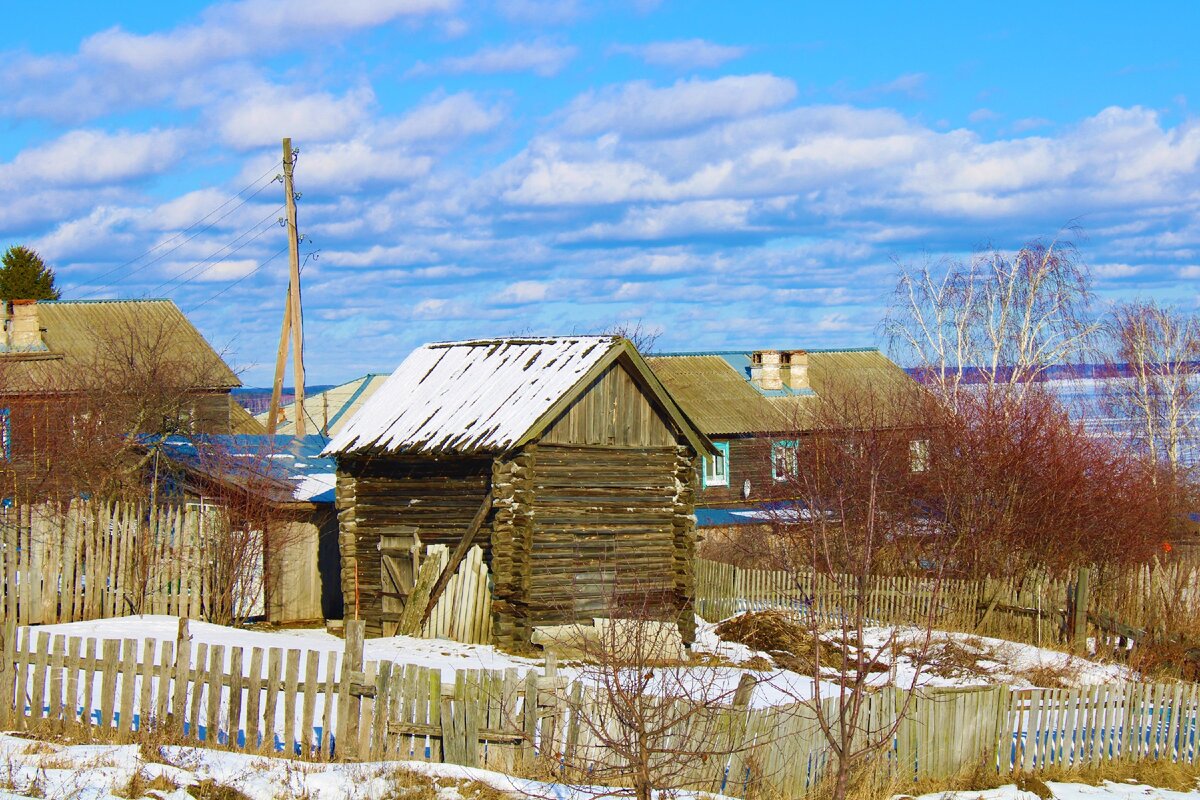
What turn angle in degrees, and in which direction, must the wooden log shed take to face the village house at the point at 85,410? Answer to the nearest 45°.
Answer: approximately 90° to its right

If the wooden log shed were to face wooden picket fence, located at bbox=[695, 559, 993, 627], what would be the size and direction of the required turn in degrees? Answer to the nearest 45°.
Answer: approximately 180°

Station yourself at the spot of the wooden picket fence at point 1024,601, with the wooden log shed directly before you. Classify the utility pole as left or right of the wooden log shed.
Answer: right

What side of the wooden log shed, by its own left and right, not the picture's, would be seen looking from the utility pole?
right

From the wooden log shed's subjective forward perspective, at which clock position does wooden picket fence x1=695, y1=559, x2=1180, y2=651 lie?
The wooden picket fence is roughly at 7 o'clock from the wooden log shed.

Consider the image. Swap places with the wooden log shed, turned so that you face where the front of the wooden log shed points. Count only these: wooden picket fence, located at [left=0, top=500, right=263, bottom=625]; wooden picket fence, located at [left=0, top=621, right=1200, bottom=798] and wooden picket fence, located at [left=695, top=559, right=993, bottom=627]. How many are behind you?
1

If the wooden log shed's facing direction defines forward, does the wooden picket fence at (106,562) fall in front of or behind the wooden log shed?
in front

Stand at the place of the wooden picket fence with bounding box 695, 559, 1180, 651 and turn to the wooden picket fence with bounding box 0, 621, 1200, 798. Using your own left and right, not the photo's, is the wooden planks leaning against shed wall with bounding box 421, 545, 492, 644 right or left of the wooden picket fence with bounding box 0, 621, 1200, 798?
right

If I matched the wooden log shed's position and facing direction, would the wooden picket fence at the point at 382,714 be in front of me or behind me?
in front

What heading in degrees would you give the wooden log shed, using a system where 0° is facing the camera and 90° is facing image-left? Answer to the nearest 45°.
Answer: approximately 45°
